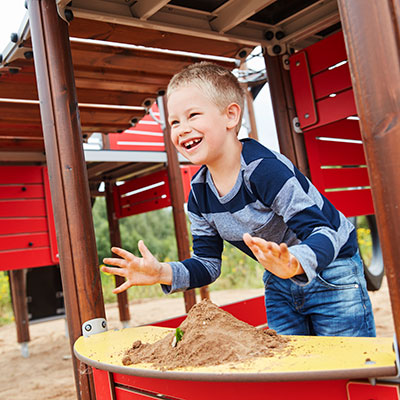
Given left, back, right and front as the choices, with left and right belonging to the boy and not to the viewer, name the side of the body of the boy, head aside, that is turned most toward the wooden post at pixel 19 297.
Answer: right

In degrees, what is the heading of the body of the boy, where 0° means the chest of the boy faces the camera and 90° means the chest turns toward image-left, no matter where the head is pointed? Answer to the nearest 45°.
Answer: approximately 45°

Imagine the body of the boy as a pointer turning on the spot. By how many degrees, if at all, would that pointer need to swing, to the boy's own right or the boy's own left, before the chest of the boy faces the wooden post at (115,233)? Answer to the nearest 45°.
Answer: approximately 135° to the boy's own right

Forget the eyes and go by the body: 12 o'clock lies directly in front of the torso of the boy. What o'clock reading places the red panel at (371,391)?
The red panel is roughly at 10 o'clock from the boy.

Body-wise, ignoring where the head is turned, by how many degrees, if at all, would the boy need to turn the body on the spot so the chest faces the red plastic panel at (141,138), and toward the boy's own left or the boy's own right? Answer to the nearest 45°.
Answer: approximately 135° to the boy's own right

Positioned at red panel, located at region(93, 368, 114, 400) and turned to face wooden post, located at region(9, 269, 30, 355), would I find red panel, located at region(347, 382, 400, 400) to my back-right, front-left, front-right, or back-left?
back-right

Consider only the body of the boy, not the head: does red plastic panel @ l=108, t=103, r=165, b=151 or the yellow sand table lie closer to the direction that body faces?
the yellow sand table
